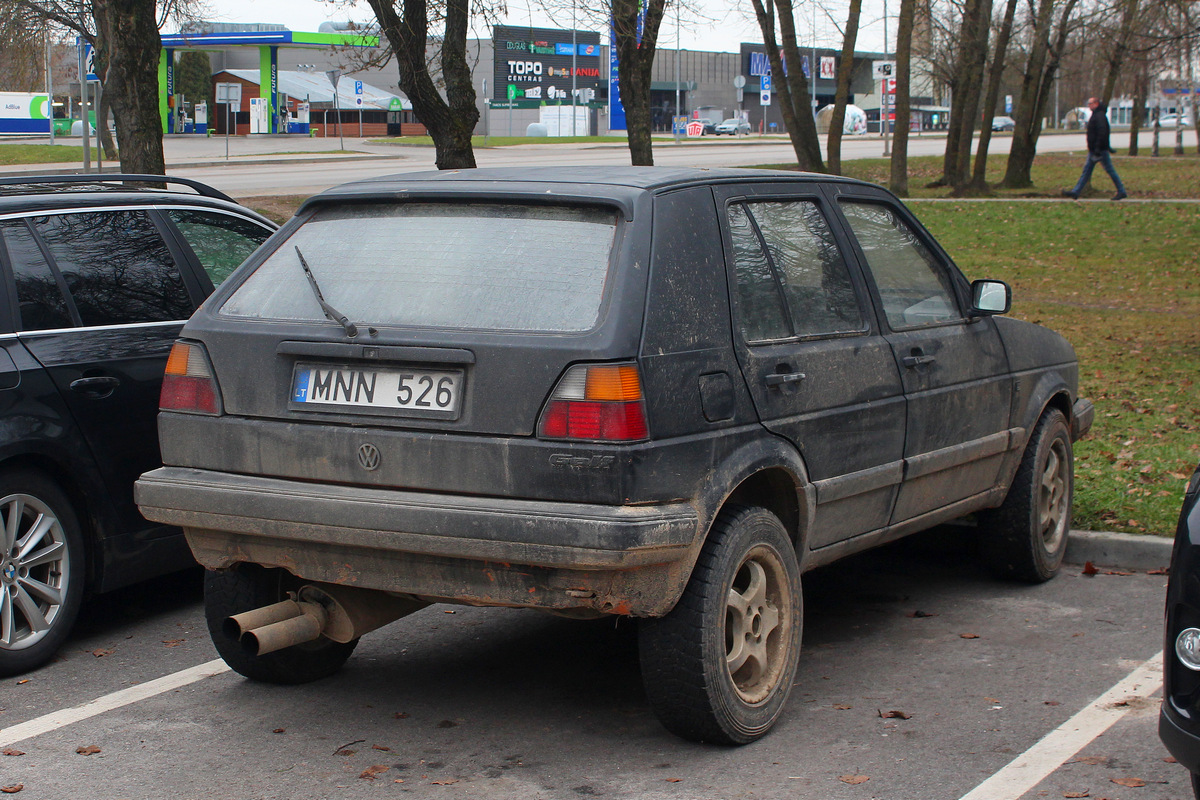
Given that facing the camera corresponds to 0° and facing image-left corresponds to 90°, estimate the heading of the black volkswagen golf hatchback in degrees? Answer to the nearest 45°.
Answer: approximately 225°

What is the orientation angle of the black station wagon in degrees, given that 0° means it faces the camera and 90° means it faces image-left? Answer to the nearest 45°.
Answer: approximately 225°

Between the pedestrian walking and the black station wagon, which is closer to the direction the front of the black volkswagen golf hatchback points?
the pedestrian walking
